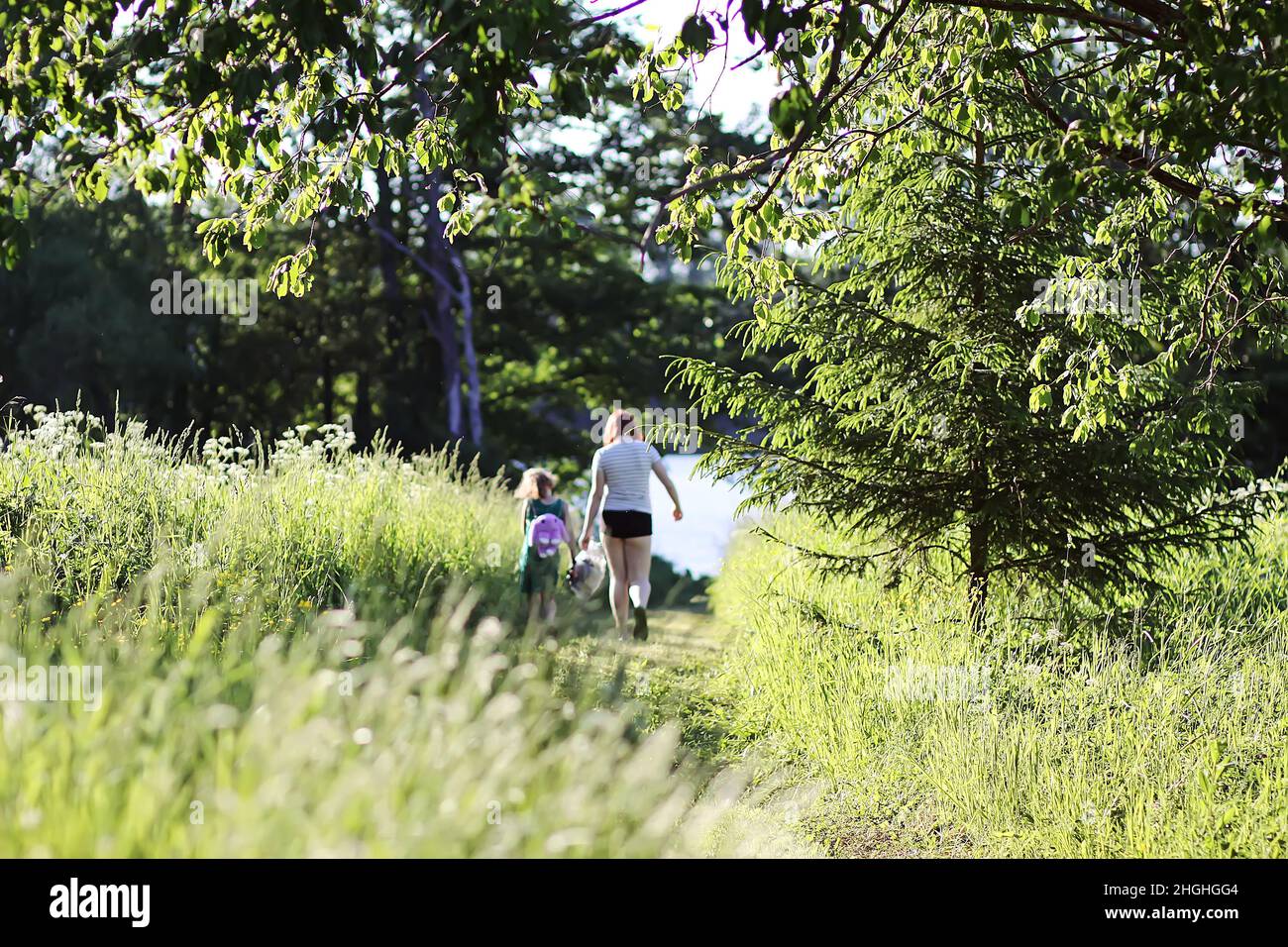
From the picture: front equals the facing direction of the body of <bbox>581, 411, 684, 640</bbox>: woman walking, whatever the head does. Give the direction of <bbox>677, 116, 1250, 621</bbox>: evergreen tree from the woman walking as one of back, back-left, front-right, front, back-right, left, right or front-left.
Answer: back-right

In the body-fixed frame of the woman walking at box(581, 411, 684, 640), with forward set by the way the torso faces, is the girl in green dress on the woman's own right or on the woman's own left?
on the woman's own left

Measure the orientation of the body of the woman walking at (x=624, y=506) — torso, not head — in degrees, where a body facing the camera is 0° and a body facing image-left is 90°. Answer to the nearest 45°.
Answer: approximately 180°

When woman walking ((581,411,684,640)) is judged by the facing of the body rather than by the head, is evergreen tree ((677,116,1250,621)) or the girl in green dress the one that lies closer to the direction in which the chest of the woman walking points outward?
the girl in green dress
